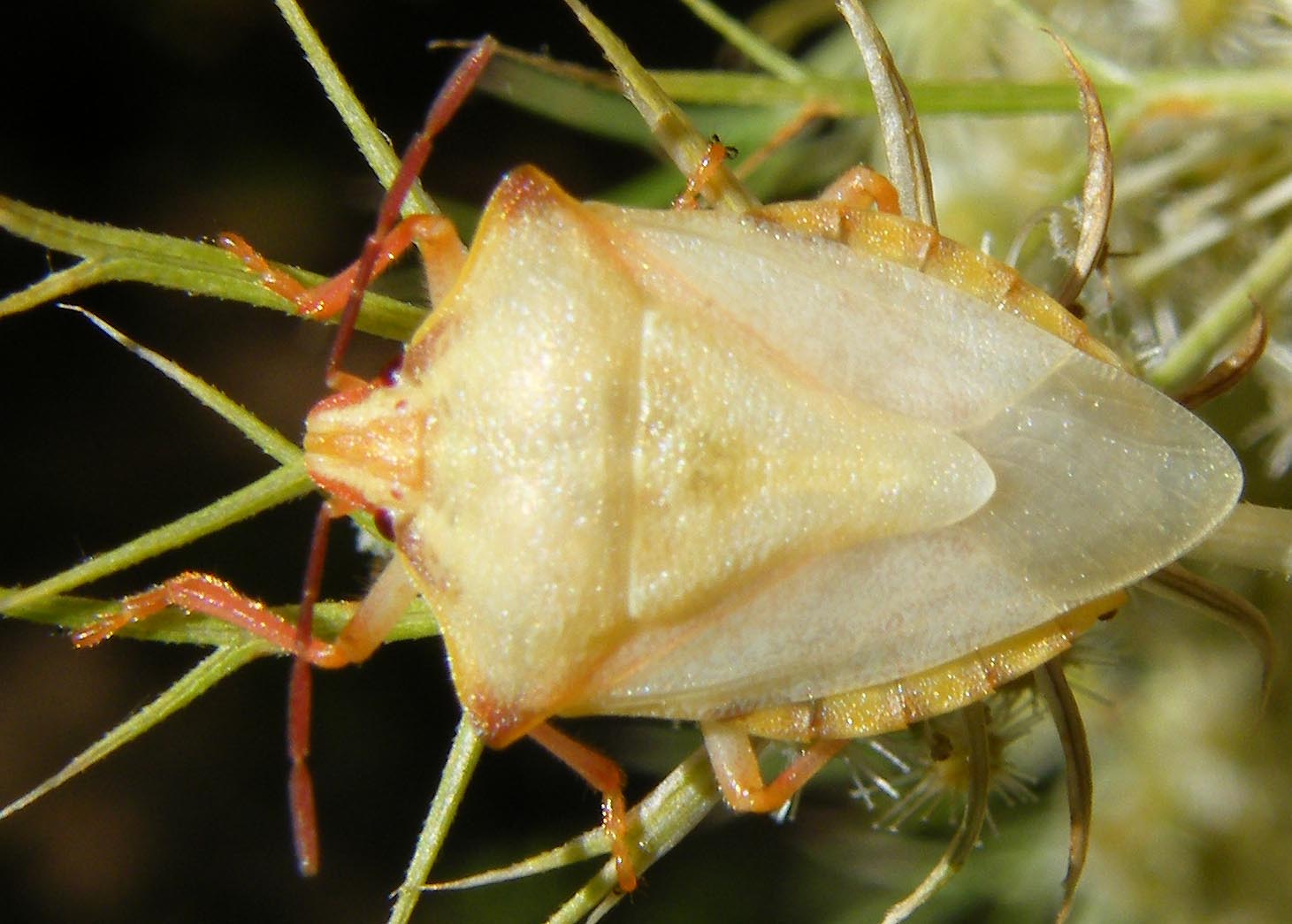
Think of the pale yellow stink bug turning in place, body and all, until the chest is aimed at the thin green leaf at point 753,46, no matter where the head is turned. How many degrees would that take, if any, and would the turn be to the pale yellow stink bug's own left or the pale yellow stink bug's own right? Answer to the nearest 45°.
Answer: approximately 90° to the pale yellow stink bug's own right

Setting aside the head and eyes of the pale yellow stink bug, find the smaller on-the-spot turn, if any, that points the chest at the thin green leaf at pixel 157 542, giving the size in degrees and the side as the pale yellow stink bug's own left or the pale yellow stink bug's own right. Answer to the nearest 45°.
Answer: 0° — it already faces it

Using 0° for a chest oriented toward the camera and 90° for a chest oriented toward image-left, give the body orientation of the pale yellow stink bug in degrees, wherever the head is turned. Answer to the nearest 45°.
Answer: approximately 90°
